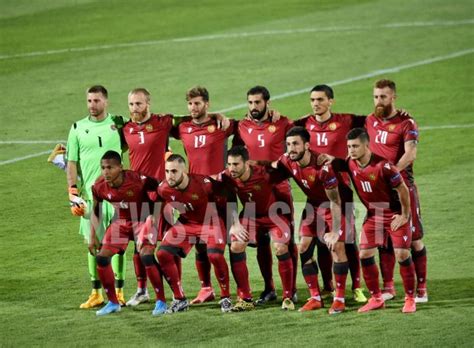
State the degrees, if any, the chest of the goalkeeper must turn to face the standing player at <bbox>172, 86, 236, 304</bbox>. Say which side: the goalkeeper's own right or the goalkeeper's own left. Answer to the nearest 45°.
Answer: approximately 90° to the goalkeeper's own left

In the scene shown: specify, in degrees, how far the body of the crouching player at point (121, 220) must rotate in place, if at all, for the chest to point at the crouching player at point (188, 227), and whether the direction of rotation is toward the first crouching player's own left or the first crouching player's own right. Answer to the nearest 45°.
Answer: approximately 135° to the first crouching player's own left

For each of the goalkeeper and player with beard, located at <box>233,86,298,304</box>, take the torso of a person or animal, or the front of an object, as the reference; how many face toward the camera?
2

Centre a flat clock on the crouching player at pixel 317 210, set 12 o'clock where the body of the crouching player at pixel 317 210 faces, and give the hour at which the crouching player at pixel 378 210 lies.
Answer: the crouching player at pixel 378 210 is roughly at 8 o'clock from the crouching player at pixel 317 210.

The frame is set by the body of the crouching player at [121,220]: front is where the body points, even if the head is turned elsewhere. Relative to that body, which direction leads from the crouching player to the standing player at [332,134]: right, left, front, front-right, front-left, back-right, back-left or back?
back-left

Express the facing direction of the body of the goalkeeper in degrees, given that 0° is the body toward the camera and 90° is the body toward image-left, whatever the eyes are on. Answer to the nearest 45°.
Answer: approximately 0°

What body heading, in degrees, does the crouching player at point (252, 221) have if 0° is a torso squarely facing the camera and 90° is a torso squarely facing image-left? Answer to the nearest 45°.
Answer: approximately 45°

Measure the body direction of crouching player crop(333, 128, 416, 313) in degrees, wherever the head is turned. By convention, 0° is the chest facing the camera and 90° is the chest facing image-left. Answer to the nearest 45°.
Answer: approximately 45°

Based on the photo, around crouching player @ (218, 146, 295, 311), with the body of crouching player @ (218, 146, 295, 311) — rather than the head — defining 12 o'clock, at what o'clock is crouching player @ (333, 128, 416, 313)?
crouching player @ (333, 128, 416, 313) is roughly at 8 o'clock from crouching player @ (218, 146, 295, 311).

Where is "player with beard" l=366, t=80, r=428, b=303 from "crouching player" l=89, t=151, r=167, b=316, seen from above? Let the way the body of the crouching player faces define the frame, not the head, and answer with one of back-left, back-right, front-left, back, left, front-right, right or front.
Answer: back-left
